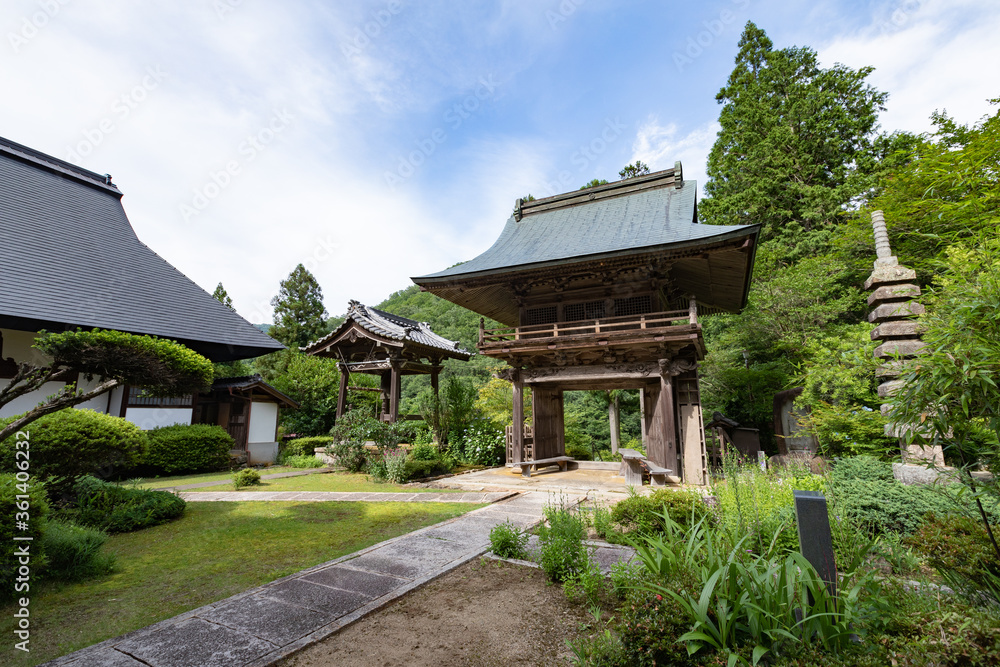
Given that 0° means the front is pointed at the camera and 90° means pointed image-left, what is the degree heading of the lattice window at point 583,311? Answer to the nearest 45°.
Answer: approximately 0°

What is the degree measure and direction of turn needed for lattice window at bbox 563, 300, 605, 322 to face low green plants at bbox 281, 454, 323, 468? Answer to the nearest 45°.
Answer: approximately 90° to its right

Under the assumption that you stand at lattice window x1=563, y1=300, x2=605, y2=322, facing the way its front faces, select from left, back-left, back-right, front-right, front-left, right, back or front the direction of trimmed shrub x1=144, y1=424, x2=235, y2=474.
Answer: right

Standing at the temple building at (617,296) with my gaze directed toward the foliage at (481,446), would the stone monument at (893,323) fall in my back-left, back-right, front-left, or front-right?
back-left

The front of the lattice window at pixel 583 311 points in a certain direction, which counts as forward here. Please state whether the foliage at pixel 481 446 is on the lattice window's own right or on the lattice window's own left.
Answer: on the lattice window's own right

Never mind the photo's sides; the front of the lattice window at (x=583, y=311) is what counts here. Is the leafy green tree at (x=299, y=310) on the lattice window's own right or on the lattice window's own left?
on the lattice window's own right

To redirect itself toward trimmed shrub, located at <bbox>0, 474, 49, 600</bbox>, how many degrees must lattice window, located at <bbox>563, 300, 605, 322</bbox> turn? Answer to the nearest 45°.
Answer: approximately 45° to its right

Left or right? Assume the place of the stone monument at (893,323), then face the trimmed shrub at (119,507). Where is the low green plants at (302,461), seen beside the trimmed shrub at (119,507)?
right

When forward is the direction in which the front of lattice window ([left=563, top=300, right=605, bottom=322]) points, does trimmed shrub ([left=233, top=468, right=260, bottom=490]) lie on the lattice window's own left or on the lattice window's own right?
on the lattice window's own right

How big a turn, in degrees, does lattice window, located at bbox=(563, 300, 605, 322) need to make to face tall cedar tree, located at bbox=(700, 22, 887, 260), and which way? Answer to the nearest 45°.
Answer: approximately 135° to its left

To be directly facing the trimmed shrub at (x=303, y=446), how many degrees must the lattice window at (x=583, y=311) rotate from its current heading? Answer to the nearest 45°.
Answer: approximately 90° to its right
